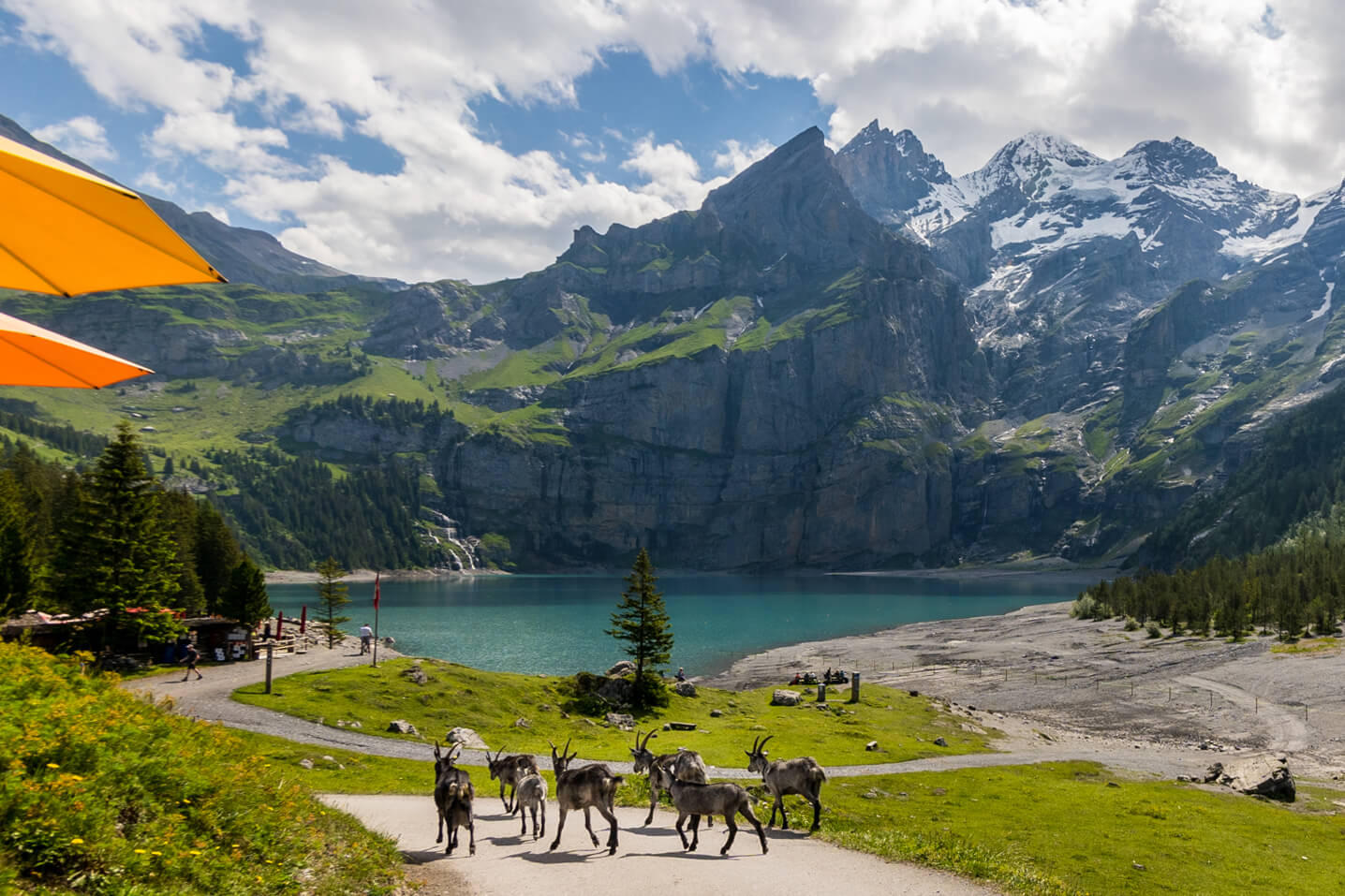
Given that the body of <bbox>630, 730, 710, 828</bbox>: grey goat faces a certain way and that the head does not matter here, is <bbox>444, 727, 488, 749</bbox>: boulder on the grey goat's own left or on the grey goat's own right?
on the grey goat's own right

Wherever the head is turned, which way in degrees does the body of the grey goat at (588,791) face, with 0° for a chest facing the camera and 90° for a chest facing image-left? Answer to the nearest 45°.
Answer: approximately 135°

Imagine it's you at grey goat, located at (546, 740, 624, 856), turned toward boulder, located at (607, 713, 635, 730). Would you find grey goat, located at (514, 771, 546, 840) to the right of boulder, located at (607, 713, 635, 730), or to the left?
left

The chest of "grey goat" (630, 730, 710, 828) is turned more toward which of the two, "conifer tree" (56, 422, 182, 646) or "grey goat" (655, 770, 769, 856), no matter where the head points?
the conifer tree

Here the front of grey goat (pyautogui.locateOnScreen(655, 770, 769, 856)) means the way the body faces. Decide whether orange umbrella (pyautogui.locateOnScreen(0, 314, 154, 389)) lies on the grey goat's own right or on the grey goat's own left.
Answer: on the grey goat's own left

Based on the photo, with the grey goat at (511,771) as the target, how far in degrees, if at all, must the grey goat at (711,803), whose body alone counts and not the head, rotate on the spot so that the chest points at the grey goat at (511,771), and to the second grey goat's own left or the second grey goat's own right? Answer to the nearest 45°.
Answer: approximately 45° to the second grey goat's own right

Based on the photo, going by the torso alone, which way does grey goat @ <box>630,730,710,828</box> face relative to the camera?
to the viewer's left

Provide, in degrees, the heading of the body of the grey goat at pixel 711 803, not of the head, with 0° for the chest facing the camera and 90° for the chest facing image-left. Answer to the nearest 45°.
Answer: approximately 90°

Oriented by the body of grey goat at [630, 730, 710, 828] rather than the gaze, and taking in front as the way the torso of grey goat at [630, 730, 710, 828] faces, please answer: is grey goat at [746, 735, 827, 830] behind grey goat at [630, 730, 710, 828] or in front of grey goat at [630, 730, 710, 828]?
behind
